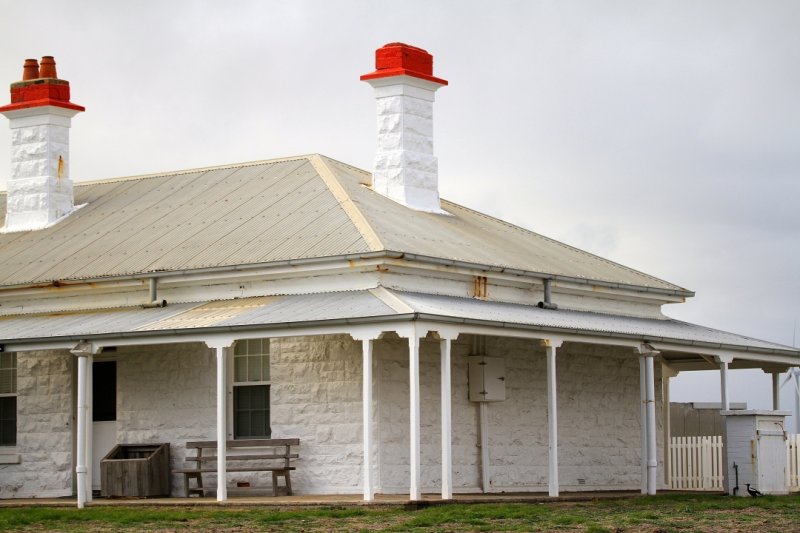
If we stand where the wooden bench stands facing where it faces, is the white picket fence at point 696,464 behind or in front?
behind

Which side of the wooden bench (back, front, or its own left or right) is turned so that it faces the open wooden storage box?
right

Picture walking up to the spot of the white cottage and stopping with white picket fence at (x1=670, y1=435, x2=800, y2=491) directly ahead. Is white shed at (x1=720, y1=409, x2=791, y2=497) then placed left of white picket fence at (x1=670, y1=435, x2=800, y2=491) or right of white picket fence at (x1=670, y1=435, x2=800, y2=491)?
right

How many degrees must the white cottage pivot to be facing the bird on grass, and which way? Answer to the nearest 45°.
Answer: approximately 135° to its left

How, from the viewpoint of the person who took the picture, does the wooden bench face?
facing the viewer and to the left of the viewer

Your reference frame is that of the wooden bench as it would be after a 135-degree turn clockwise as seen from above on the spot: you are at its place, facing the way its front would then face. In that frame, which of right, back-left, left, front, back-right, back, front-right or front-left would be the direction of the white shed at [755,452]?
right

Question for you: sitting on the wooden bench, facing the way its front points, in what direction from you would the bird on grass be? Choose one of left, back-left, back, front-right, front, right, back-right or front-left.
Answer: back-left

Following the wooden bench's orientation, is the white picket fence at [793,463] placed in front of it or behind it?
behind

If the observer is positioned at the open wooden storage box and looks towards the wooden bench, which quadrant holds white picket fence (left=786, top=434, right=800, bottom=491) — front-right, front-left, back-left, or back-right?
front-left
